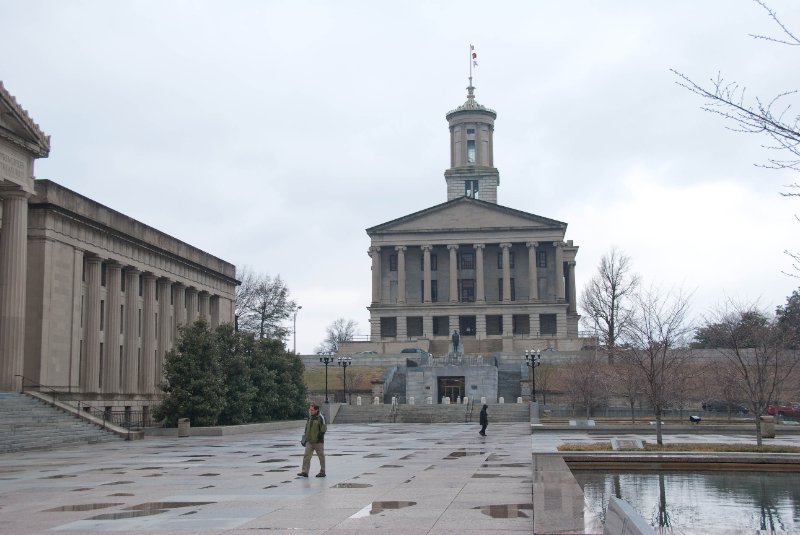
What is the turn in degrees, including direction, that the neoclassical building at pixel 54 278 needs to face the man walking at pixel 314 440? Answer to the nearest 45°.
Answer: approximately 45° to its right

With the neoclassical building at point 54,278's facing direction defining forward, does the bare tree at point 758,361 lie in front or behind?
in front

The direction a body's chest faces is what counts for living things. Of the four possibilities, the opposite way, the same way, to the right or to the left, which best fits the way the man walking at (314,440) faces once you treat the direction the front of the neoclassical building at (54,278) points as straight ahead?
to the right

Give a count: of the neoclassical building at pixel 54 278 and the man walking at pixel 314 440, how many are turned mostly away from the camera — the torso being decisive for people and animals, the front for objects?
0

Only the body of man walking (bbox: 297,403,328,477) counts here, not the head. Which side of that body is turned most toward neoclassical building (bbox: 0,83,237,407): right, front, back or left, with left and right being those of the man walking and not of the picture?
right

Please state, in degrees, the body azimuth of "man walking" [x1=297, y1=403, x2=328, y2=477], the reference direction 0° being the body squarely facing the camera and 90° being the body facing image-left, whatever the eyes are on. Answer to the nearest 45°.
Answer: approximately 45°

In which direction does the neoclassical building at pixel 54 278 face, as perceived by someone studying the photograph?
facing the viewer and to the right of the viewer

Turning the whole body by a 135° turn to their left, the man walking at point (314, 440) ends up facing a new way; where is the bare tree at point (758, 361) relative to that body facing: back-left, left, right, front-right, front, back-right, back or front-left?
front-left
